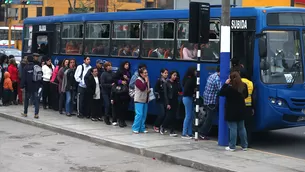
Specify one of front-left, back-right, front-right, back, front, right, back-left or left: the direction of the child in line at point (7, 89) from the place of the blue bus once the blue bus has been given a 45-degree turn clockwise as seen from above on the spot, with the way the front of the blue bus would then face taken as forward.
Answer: back-right
